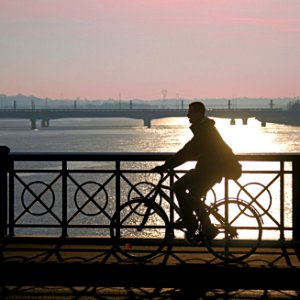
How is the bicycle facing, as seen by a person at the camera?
facing to the left of the viewer

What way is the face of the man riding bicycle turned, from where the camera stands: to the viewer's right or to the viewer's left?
to the viewer's left

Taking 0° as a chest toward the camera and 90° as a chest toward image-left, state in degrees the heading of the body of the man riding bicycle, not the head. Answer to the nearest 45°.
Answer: approximately 90°
